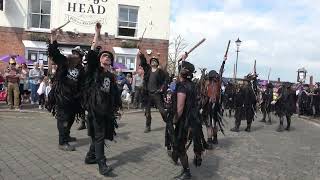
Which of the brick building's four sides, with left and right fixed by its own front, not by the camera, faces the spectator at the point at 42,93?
front

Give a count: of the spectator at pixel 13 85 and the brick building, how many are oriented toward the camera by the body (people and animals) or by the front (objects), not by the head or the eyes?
2

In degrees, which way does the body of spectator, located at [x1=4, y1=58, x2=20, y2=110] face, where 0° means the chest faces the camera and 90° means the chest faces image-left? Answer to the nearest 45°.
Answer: approximately 0°

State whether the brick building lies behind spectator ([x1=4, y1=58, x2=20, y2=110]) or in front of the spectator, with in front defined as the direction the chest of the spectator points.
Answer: behind

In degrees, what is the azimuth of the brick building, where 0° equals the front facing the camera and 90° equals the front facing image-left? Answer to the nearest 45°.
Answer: approximately 0°
